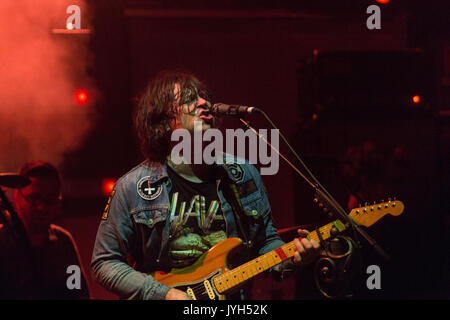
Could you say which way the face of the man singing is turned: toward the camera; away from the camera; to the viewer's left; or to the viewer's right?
to the viewer's right

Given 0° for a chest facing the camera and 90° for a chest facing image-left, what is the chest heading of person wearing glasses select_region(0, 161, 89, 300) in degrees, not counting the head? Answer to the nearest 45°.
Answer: approximately 45°

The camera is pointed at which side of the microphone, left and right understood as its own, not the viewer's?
left

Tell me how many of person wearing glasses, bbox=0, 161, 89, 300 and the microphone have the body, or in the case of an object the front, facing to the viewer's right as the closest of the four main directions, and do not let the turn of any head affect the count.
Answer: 0

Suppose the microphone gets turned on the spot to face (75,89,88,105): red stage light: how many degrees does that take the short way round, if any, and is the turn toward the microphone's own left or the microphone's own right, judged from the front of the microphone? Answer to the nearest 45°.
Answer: approximately 45° to the microphone's own right

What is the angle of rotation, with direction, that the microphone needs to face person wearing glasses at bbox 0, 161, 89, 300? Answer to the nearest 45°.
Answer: approximately 45° to its right

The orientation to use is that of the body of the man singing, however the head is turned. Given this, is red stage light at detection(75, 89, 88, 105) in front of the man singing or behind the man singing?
behind

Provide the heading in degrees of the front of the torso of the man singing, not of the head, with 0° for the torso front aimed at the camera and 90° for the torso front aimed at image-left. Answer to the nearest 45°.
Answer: approximately 315°

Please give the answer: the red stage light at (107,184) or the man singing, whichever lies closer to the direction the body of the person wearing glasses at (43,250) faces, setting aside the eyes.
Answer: the man singing
